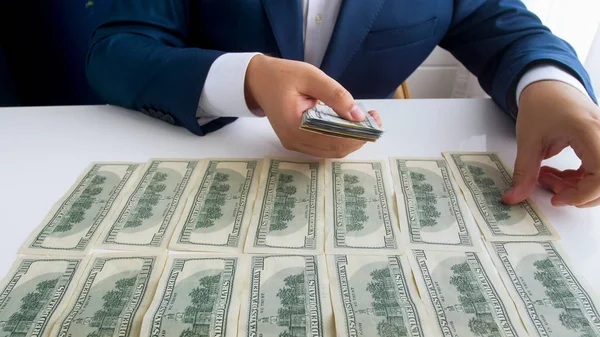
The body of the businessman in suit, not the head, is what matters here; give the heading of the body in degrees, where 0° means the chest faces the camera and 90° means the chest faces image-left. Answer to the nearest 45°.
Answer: approximately 0°
